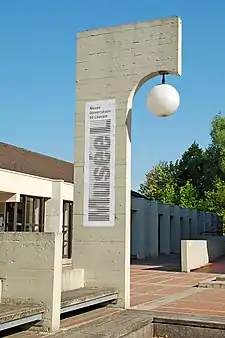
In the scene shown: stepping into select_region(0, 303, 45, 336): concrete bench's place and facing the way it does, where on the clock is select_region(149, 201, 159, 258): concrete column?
The concrete column is roughly at 8 o'clock from the concrete bench.

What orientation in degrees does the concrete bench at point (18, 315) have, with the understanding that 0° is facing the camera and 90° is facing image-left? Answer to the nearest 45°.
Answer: approximately 315°

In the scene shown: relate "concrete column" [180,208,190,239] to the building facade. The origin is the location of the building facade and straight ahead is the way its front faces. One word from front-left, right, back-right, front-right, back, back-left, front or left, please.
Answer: left

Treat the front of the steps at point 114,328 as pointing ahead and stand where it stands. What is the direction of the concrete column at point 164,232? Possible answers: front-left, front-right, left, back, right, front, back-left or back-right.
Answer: back-left

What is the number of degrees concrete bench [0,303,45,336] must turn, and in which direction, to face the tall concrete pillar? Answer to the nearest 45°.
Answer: approximately 90° to its left

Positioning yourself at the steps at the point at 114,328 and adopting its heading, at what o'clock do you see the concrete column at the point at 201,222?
The concrete column is roughly at 8 o'clock from the steps.

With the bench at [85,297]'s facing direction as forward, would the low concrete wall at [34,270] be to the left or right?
on its right

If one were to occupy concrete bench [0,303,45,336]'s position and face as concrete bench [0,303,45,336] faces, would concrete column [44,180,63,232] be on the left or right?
on its left

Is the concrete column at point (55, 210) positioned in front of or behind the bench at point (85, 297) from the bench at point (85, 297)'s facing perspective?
behind

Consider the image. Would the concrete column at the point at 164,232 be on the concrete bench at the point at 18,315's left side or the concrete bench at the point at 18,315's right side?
on its left

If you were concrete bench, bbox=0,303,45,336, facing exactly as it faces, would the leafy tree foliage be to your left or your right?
on your left
